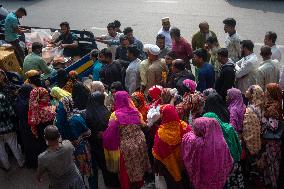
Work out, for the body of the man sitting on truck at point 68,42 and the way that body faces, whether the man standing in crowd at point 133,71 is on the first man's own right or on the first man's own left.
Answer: on the first man's own left

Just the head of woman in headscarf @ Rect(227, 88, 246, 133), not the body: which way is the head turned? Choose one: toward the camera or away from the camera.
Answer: away from the camera

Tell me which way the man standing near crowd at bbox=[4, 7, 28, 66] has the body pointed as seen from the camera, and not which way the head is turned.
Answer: to the viewer's right

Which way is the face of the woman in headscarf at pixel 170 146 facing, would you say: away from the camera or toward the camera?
away from the camera

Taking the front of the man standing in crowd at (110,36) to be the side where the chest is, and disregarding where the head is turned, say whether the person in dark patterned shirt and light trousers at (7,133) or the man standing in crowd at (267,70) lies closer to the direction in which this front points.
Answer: the person in dark patterned shirt and light trousers

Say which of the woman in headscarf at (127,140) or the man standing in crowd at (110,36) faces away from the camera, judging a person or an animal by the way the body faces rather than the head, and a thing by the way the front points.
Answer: the woman in headscarf

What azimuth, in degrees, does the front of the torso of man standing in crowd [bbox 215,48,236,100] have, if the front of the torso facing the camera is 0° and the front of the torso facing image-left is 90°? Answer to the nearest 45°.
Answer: approximately 90°

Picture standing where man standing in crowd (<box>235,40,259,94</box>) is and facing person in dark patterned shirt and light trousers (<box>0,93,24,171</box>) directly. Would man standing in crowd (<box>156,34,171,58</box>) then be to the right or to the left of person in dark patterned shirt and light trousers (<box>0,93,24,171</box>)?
right

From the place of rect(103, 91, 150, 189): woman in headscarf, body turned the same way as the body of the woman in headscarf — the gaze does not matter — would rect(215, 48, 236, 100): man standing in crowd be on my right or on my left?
on my right

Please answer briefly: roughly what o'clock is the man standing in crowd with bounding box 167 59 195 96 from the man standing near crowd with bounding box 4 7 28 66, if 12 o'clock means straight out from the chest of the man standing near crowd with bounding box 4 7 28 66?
the man standing in crowd with bounding box 167 59 195 96 is roughly at 2 o'clock from the man standing near crowd with bounding box 4 7 28 66.

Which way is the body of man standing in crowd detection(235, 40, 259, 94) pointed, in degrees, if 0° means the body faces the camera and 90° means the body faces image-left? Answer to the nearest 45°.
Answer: approximately 90°

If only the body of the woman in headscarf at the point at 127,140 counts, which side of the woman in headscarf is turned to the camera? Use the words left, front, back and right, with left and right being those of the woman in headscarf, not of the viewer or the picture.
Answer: back
